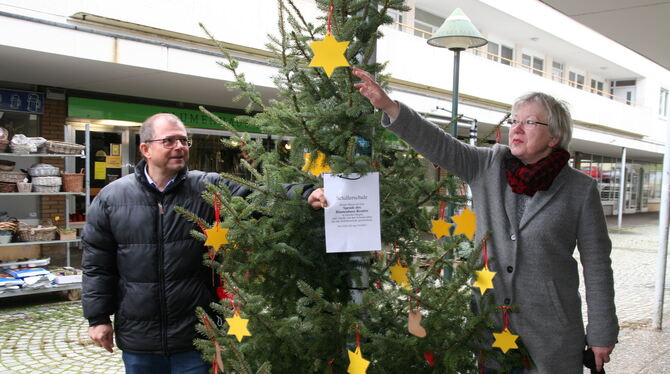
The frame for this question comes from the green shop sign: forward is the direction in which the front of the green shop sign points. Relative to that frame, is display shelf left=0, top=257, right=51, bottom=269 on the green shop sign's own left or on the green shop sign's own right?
on the green shop sign's own right

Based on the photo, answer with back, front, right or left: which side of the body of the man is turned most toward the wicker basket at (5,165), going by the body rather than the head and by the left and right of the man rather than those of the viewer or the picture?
back

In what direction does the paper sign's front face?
toward the camera

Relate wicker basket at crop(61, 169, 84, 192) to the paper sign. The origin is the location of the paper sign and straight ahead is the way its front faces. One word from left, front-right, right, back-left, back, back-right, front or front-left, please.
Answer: back-right

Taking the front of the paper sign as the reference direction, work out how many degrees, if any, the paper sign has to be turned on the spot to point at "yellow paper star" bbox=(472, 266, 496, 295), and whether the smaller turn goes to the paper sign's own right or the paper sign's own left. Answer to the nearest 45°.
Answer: approximately 90° to the paper sign's own left

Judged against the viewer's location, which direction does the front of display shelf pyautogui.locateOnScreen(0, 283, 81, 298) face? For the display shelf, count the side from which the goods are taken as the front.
facing the viewer and to the right of the viewer

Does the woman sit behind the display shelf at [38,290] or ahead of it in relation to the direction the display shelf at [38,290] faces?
ahead

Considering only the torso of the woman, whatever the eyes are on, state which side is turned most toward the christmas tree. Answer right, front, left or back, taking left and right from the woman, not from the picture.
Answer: front
